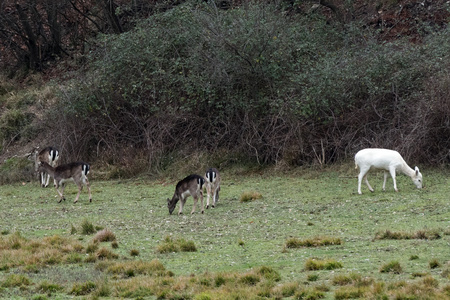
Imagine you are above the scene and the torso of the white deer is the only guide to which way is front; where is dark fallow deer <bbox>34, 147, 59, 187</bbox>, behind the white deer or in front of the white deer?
behind

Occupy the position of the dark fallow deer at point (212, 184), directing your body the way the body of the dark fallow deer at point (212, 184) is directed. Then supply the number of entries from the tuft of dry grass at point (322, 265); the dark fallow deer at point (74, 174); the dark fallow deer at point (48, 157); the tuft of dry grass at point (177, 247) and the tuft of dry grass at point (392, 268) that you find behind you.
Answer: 3

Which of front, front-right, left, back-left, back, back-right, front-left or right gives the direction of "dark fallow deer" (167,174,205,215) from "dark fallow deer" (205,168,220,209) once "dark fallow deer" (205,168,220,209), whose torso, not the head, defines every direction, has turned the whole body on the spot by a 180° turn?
front-right

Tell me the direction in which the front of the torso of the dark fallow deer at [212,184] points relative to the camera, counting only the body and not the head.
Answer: away from the camera

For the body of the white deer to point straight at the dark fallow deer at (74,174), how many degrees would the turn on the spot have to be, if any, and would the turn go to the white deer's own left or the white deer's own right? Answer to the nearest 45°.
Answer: approximately 180°

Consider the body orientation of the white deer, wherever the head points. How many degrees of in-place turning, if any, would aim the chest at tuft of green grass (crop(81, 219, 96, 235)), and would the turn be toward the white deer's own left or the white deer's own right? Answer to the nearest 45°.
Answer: approximately 135° to the white deer's own right

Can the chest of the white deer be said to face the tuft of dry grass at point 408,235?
no

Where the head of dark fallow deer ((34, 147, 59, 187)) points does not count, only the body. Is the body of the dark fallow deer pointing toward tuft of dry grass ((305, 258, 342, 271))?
no

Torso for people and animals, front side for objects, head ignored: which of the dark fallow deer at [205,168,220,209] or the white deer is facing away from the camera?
the dark fallow deer

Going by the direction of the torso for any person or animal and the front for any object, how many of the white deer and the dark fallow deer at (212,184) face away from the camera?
1

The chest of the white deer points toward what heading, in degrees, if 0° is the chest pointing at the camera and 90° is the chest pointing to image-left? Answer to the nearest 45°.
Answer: approximately 270°

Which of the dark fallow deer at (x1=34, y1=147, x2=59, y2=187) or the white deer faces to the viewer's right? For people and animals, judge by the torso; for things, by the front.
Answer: the white deer

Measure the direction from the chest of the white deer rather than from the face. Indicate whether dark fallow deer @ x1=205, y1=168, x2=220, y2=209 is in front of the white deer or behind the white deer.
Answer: behind
